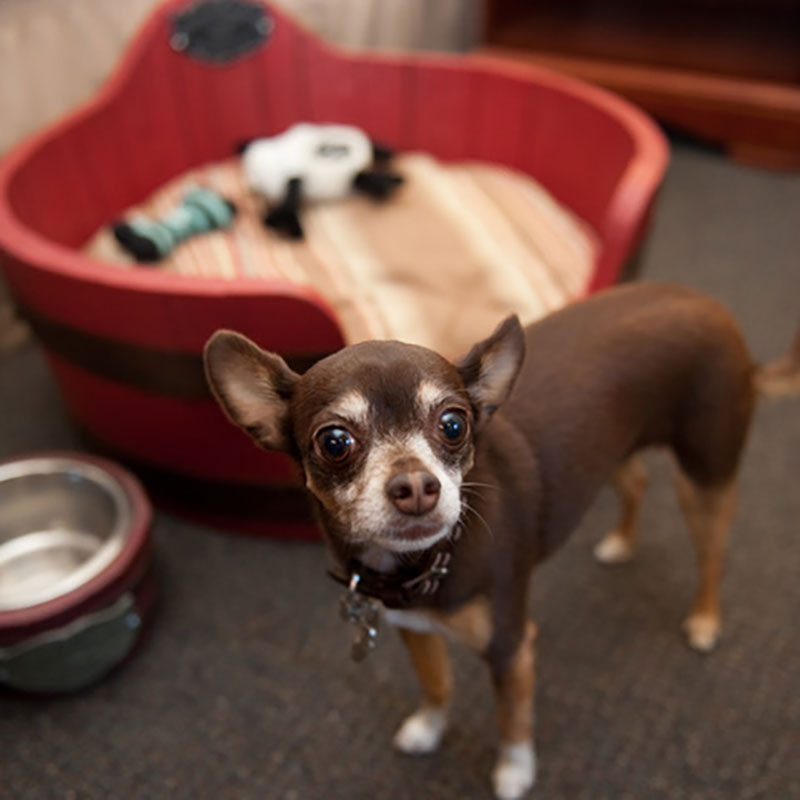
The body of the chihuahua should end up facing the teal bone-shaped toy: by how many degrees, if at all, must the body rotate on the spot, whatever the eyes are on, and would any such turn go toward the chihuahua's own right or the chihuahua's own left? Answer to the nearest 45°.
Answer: approximately 90° to the chihuahua's own right

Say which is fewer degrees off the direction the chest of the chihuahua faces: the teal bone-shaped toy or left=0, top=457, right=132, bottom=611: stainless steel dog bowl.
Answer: the stainless steel dog bowl

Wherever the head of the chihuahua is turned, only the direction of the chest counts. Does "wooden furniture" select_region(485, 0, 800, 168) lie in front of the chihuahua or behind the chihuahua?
behind

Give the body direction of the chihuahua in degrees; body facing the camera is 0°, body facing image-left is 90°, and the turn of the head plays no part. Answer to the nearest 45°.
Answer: approximately 45°

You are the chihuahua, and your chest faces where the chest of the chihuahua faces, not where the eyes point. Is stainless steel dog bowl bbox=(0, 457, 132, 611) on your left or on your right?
on your right

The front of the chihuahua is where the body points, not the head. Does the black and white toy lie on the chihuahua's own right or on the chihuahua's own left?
on the chihuahua's own right

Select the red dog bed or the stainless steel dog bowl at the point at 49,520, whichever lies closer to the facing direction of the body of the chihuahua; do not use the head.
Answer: the stainless steel dog bowl
